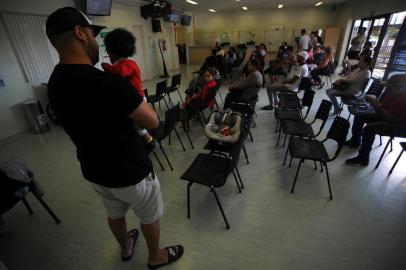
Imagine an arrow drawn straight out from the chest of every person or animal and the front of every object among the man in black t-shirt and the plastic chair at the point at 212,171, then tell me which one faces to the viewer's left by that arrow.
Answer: the plastic chair

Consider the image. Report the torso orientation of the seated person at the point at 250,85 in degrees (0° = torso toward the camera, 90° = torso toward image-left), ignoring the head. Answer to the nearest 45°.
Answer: approximately 90°

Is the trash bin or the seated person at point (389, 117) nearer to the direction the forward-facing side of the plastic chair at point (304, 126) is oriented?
the trash bin

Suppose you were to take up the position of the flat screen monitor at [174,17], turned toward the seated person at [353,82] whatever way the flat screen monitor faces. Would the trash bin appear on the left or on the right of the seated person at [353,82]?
right

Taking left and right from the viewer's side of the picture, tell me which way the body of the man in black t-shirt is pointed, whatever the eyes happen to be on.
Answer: facing away from the viewer and to the right of the viewer

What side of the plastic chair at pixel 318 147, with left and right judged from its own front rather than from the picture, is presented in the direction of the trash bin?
front

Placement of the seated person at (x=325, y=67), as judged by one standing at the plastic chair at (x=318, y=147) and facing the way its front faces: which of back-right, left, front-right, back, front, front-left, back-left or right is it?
right

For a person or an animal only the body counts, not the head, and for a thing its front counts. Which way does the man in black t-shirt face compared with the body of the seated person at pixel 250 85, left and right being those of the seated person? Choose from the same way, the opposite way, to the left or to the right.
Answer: to the right

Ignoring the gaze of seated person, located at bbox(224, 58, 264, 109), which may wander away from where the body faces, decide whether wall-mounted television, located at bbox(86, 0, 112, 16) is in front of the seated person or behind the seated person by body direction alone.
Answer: in front

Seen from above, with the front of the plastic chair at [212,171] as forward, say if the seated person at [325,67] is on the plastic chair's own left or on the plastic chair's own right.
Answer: on the plastic chair's own right

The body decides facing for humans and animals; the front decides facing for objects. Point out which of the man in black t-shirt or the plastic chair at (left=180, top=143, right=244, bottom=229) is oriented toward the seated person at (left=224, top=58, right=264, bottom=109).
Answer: the man in black t-shirt

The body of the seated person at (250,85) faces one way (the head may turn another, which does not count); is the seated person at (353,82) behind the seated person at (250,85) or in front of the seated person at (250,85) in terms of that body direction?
behind

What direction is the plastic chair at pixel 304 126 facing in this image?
to the viewer's left

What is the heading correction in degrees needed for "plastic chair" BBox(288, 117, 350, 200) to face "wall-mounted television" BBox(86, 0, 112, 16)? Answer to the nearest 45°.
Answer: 0° — it already faces it

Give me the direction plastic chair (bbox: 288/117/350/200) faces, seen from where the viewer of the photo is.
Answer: facing to the left of the viewer

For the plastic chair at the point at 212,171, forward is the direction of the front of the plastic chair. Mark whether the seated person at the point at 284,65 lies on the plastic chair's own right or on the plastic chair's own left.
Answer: on the plastic chair's own right

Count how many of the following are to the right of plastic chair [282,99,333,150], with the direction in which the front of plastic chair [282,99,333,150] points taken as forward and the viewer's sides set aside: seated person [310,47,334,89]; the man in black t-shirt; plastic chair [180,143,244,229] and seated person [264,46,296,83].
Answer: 2

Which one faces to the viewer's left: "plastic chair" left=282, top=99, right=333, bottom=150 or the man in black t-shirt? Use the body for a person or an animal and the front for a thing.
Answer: the plastic chair
